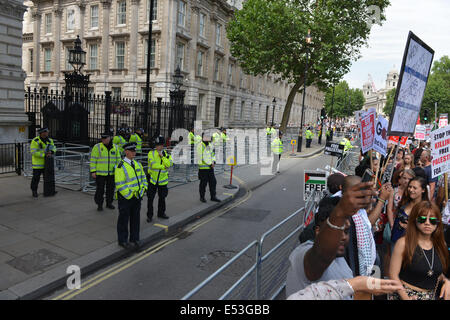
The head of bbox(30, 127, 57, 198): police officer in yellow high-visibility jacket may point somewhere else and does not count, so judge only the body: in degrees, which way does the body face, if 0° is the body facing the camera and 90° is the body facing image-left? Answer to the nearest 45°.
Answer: approximately 315°

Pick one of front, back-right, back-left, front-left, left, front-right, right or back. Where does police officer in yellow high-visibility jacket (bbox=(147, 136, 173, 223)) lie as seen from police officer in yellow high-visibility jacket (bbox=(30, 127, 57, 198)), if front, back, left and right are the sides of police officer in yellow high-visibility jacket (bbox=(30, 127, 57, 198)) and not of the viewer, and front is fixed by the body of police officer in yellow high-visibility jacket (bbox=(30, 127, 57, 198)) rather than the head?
front

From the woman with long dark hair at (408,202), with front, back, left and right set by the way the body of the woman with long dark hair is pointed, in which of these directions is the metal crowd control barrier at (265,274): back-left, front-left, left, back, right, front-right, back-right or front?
front

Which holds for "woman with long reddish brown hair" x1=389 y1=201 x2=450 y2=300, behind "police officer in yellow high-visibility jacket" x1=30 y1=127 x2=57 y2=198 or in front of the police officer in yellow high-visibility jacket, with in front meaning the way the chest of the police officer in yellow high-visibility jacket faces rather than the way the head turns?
in front

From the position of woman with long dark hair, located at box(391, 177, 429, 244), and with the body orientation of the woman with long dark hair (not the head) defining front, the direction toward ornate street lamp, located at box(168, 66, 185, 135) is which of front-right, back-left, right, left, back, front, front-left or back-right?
right

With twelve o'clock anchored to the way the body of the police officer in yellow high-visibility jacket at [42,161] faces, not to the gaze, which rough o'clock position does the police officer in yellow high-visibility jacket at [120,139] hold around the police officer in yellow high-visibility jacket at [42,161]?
the police officer in yellow high-visibility jacket at [120,139] is roughly at 9 o'clock from the police officer in yellow high-visibility jacket at [42,161].

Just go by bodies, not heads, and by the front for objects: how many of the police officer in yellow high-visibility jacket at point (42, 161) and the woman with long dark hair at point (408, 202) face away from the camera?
0

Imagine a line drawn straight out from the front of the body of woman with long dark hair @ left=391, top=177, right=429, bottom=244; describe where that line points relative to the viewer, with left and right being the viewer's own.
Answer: facing the viewer and to the left of the viewer
